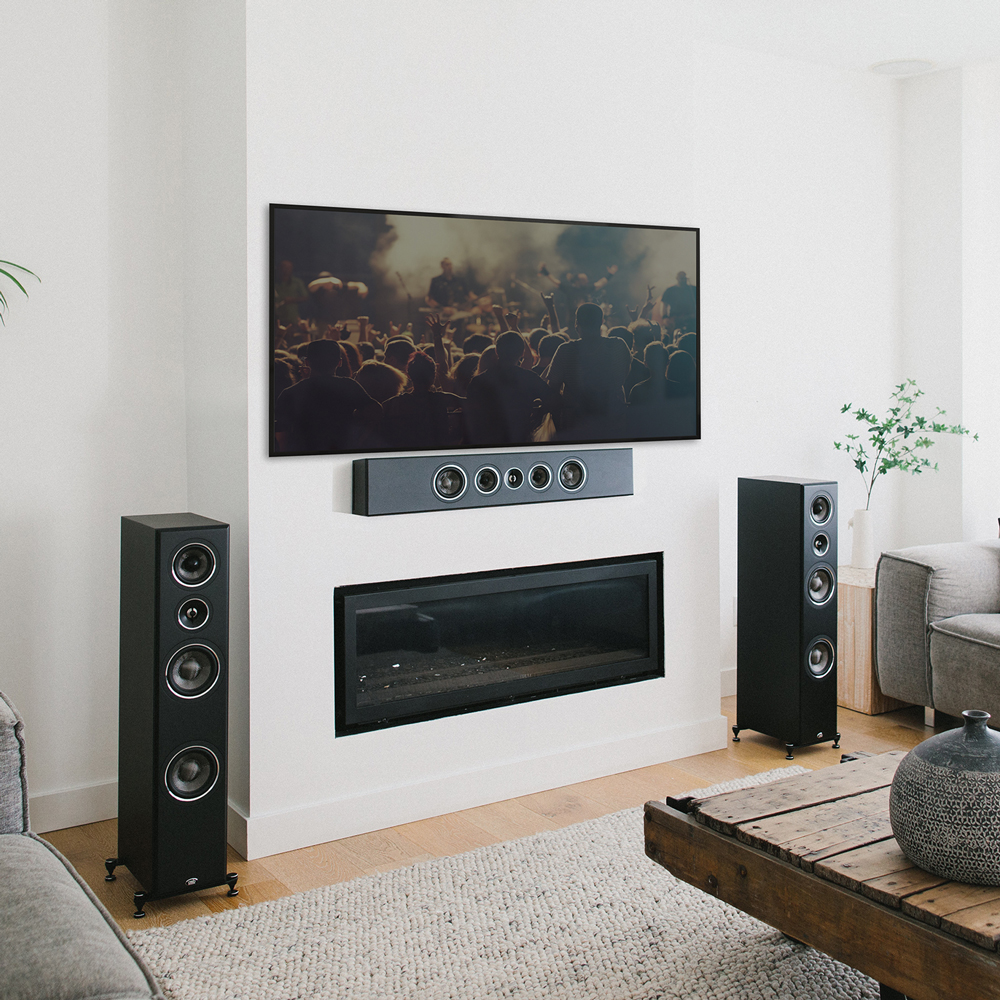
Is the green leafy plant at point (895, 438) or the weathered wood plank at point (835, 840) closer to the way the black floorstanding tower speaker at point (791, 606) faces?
the weathered wood plank

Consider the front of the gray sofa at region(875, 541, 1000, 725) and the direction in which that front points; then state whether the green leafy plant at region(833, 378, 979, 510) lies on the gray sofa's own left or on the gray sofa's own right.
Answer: on the gray sofa's own right

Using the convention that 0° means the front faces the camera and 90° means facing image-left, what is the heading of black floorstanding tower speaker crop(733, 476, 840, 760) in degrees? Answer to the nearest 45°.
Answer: approximately 315°

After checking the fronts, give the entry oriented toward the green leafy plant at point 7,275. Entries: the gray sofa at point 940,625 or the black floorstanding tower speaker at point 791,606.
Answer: the gray sofa

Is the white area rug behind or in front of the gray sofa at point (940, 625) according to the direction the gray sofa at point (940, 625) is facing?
in front

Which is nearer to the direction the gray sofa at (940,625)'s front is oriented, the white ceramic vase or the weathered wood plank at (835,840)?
the weathered wood plank

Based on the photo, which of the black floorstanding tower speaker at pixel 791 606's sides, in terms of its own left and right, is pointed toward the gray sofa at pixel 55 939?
right

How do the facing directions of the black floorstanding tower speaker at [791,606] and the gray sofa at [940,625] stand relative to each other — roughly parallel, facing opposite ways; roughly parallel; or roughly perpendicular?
roughly perpendicular

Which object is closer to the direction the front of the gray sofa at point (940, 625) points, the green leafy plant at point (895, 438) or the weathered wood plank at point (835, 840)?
the weathered wood plank

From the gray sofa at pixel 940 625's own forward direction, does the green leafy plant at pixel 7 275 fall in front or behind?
in front

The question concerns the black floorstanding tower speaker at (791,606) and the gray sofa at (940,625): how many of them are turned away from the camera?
0

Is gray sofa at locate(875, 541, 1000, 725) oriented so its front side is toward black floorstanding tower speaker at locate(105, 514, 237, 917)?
yes

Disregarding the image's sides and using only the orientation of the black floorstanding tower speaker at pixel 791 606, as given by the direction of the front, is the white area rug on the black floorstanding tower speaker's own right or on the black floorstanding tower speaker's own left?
on the black floorstanding tower speaker's own right
